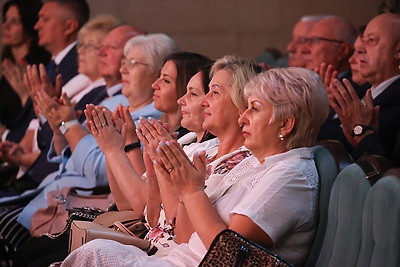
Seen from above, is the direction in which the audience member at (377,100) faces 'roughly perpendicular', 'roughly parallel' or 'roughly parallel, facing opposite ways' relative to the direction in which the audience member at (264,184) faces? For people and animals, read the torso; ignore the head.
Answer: roughly parallel

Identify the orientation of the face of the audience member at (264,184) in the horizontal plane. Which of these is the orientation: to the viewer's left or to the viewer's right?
to the viewer's left

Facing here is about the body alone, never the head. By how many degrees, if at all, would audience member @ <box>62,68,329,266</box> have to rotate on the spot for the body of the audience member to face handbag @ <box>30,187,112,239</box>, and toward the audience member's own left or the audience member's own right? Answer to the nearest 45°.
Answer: approximately 45° to the audience member's own right

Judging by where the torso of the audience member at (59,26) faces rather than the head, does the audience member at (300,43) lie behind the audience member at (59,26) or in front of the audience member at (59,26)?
behind

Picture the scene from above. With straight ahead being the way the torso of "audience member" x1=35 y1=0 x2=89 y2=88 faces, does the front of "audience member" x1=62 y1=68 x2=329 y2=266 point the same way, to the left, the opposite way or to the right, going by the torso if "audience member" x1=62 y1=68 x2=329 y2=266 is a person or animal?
the same way

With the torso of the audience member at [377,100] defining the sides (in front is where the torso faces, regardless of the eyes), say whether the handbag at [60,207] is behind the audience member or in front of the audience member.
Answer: in front

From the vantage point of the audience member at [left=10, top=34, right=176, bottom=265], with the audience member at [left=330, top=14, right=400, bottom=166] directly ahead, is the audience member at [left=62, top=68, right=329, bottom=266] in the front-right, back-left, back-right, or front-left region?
front-right

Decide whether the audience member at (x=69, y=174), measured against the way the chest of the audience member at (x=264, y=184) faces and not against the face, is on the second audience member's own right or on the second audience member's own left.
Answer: on the second audience member's own right
